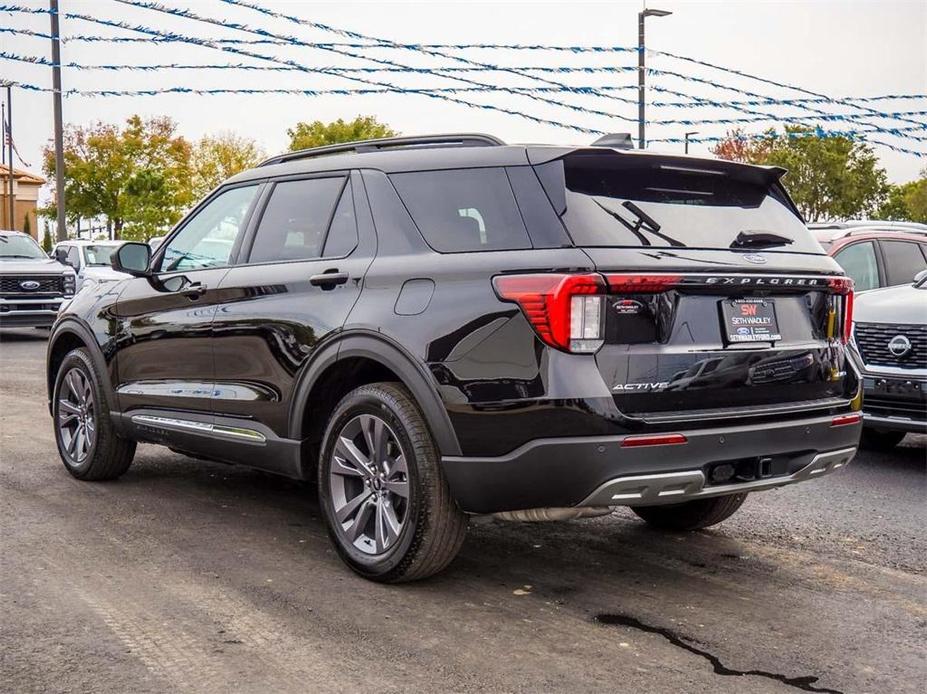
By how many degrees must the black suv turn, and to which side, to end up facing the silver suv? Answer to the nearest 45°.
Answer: approximately 90° to its right

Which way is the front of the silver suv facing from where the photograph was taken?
facing the viewer and to the left of the viewer

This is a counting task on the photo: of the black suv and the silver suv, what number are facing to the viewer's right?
0

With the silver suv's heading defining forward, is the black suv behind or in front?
in front

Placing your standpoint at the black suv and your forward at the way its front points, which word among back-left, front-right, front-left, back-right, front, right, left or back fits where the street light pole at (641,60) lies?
front-right

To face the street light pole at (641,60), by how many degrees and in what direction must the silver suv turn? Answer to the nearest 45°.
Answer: approximately 135° to its right

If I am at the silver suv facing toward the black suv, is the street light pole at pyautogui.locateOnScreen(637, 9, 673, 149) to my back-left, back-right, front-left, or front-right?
back-right

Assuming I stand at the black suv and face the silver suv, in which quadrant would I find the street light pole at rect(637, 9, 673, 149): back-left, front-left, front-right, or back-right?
front-left

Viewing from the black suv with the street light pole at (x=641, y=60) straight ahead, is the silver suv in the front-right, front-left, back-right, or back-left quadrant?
front-right

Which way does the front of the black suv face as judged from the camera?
facing away from the viewer and to the left of the viewer

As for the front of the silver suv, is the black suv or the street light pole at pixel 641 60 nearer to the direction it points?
the black suv
